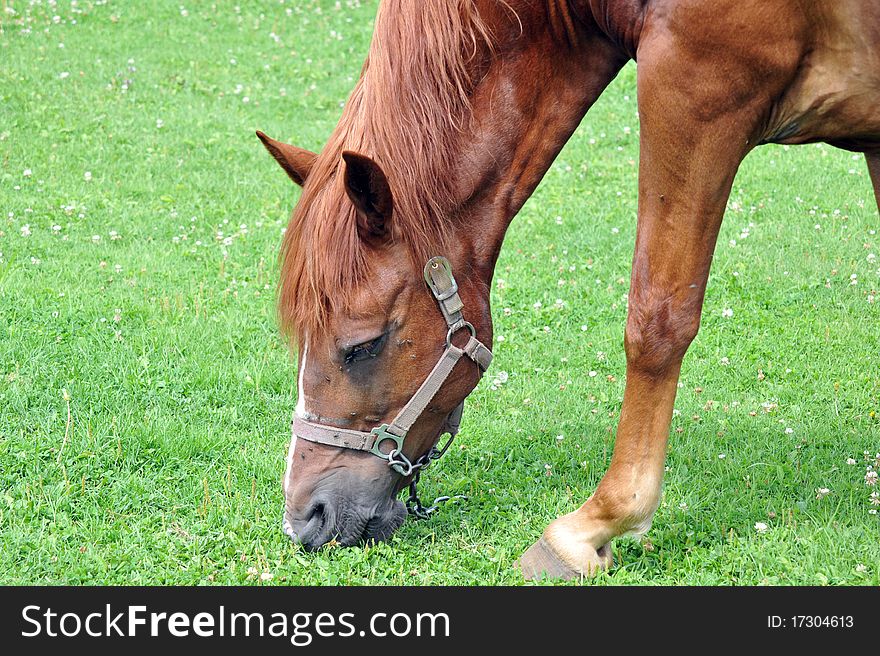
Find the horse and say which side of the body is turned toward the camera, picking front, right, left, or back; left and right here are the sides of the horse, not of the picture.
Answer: left
